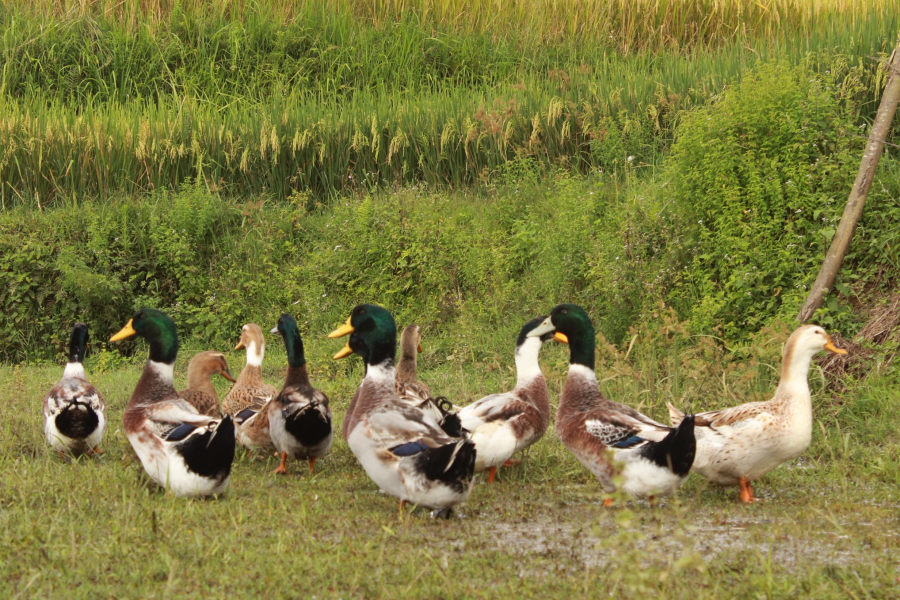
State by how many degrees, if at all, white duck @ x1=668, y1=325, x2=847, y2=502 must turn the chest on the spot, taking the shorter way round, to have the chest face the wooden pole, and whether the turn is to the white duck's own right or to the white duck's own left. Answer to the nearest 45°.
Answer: approximately 90° to the white duck's own left

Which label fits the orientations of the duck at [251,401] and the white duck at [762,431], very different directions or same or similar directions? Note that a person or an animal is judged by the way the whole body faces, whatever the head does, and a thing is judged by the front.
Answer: very different directions

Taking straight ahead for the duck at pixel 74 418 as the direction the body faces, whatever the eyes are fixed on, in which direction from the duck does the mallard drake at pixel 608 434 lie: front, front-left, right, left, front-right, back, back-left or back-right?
back-right

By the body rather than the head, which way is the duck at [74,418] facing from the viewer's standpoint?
away from the camera

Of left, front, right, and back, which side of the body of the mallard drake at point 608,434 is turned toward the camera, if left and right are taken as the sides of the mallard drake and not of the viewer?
left

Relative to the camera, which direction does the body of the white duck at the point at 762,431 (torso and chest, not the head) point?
to the viewer's right

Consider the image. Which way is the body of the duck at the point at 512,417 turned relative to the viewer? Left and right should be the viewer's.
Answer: facing away from the viewer and to the right of the viewer

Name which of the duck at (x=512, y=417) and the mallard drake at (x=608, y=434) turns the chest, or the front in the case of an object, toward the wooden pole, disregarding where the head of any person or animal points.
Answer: the duck

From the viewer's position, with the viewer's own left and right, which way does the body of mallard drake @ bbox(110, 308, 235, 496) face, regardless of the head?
facing away from the viewer and to the left of the viewer
